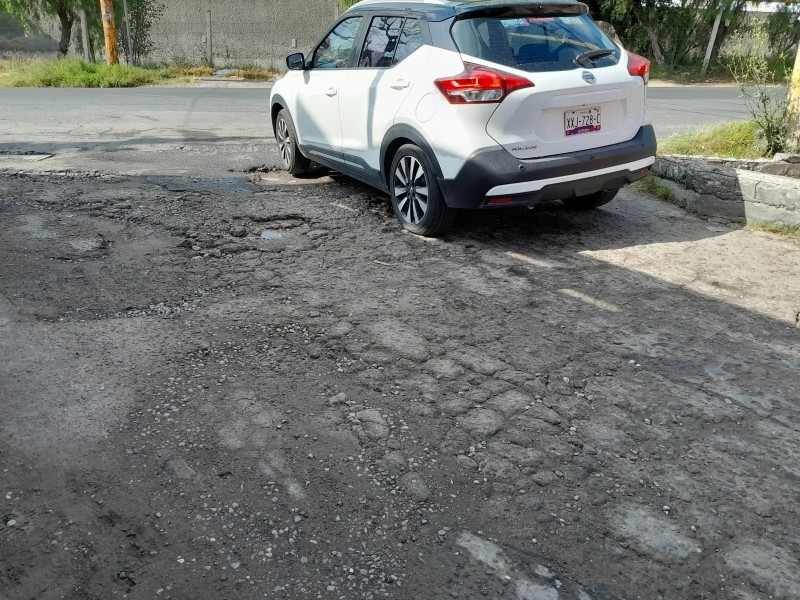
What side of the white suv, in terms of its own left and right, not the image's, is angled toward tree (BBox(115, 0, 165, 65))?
front

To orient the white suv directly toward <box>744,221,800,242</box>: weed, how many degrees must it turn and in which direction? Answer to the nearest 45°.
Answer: approximately 135° to its right

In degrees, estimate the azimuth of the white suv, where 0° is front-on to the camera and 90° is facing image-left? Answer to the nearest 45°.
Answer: approximately 135°

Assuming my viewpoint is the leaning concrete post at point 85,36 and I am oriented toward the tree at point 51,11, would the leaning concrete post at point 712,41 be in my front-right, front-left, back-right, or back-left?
back-right

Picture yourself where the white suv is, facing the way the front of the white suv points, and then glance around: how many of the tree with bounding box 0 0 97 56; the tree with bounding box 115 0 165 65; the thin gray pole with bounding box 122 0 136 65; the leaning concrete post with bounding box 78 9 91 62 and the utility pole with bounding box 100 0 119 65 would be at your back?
0

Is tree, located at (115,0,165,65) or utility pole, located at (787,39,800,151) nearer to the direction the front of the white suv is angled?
the tree

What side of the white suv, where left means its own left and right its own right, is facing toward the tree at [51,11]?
front

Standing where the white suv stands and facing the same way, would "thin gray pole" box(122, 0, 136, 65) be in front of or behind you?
in front

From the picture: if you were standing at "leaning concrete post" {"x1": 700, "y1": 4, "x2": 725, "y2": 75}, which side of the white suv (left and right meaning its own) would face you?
right

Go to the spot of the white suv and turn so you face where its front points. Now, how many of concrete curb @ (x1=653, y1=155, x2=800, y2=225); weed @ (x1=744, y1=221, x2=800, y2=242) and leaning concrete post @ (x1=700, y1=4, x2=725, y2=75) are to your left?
0

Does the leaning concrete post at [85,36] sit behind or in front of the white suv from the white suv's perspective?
in front

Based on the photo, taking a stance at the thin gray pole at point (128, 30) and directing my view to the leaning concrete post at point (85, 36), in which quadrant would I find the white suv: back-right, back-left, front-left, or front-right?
back-left

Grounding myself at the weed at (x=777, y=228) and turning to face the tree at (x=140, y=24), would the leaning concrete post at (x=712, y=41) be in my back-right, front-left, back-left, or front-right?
front-right

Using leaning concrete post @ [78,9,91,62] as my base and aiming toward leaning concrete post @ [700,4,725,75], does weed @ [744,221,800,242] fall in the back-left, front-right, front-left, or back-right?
front-right

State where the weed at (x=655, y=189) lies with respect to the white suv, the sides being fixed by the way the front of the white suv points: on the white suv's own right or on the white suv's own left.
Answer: on the white suv's own right

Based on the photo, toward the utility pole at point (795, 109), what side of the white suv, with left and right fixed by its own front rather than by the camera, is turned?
right
